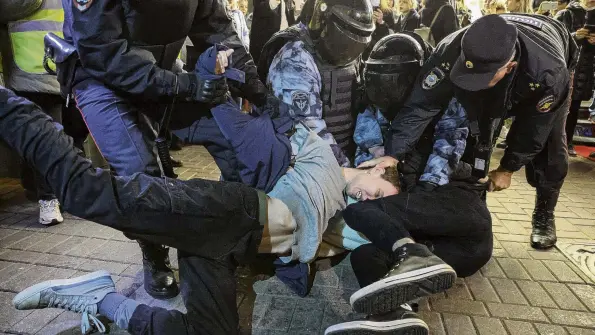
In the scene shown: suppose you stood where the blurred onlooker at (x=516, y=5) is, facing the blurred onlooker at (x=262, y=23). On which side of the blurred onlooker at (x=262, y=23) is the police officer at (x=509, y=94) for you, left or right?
left

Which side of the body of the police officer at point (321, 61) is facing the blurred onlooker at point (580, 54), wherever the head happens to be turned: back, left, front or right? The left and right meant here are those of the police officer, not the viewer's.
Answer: left

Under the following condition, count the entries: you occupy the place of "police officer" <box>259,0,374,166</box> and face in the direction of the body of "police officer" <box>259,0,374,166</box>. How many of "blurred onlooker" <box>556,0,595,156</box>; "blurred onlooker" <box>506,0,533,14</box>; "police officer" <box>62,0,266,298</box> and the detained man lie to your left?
2

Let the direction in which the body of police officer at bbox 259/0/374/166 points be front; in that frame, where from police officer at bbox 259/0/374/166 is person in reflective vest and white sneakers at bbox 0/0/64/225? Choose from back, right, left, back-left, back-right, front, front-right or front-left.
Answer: back-right

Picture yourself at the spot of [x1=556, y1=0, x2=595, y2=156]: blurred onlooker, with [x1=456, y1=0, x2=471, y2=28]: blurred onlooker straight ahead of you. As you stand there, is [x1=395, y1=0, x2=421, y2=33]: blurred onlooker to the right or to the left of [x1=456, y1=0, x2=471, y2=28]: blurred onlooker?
left

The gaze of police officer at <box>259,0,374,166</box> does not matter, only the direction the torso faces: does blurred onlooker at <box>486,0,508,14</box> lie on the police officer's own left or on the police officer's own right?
on the police officer's own left

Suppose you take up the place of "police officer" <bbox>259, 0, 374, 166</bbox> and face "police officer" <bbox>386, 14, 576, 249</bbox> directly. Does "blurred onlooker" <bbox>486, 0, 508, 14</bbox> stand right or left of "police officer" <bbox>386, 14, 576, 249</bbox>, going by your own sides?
left

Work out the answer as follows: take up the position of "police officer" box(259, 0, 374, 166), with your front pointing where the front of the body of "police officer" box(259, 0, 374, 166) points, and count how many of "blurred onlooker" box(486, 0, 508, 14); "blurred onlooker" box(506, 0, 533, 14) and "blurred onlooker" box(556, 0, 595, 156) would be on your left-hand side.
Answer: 3

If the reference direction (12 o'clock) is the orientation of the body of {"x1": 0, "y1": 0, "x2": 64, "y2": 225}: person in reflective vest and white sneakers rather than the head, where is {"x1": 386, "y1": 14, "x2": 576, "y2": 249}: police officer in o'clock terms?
{"x1": 386, "y1": 14, "x2": 576, "y2": 249}: police officer is roughly at 12 o'clock from {"x1": 0, "y1": 0, "x2": 64, "y2": 225}: person in reflective vest and white sneakers.

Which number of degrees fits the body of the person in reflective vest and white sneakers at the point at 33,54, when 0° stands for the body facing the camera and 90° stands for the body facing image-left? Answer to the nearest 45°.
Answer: approximately 315°

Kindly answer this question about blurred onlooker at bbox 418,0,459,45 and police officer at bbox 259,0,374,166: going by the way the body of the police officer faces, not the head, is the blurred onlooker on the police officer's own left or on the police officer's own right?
on the police officer's own left
